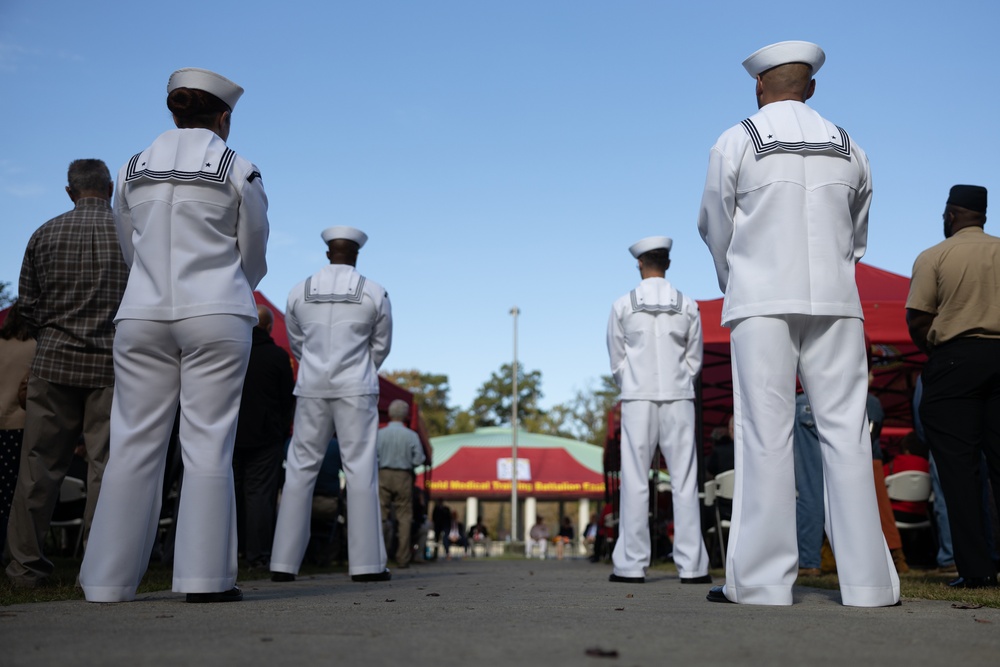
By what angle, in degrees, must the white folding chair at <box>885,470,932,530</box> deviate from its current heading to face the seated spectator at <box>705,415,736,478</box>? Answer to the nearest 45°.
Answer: approximately 90° to its left

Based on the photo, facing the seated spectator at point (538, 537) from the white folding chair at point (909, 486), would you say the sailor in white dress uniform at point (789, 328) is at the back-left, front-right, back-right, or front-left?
back-left

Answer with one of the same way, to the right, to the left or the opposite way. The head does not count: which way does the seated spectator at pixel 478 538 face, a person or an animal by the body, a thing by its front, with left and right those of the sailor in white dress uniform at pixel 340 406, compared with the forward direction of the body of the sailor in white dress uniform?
the opposite way

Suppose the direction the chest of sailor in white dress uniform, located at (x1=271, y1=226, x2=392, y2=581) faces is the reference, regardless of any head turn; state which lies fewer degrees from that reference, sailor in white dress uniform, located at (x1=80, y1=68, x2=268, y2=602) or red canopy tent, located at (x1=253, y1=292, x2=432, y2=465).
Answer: the red canopy tent

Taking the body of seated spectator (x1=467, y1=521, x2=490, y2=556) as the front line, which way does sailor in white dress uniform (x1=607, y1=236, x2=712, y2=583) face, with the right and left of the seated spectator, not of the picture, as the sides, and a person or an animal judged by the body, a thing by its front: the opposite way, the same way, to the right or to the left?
the opposite way

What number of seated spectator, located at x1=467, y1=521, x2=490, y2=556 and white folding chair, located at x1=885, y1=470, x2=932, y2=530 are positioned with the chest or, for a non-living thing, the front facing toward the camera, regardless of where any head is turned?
1

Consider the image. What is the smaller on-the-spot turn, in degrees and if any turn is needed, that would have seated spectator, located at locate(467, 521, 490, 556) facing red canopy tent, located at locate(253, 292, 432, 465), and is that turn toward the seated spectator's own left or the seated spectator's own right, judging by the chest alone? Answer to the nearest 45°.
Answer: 0° — they already face it

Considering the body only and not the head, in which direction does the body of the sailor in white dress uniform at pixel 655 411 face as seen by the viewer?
away from the camera

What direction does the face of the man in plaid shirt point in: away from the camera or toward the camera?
away from the camera

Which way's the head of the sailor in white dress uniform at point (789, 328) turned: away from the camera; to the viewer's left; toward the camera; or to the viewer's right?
away from the camera

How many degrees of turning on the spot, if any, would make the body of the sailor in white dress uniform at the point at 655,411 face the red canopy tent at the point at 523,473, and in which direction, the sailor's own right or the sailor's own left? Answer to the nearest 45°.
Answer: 0° — they already face it

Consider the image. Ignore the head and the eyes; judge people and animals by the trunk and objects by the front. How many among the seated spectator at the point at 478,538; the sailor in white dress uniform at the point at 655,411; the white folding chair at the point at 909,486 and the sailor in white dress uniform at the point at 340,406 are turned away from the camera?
3

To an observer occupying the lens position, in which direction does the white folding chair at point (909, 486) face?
facing away from the viewer

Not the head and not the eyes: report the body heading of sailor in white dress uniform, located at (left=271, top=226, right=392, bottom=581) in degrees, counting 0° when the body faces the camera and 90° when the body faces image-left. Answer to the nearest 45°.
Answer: approximately 180°

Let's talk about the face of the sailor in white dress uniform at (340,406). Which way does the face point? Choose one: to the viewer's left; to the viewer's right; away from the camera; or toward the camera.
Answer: away from the camera
